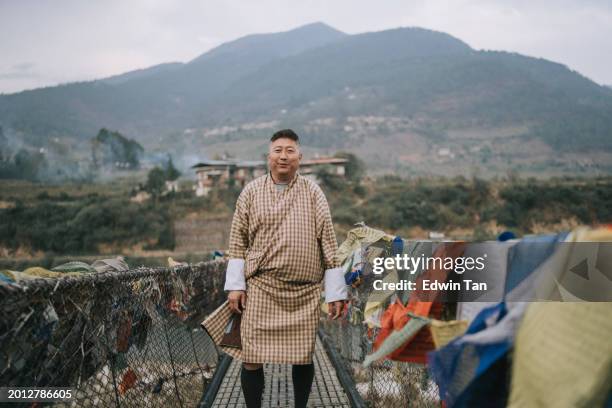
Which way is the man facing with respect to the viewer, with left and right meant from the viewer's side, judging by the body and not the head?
facing the viewer

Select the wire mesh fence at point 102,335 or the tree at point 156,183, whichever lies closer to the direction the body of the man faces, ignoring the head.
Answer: the wire mesh fence

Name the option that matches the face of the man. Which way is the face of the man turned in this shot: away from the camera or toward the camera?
toward the camera

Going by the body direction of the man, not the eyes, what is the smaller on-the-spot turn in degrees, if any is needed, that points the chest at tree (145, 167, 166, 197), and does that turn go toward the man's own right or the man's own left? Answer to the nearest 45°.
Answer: approximately 180°

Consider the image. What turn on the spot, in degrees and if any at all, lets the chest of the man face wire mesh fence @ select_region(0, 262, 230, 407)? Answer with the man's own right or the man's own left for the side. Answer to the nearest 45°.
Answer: approximately 90° to the man's own right
